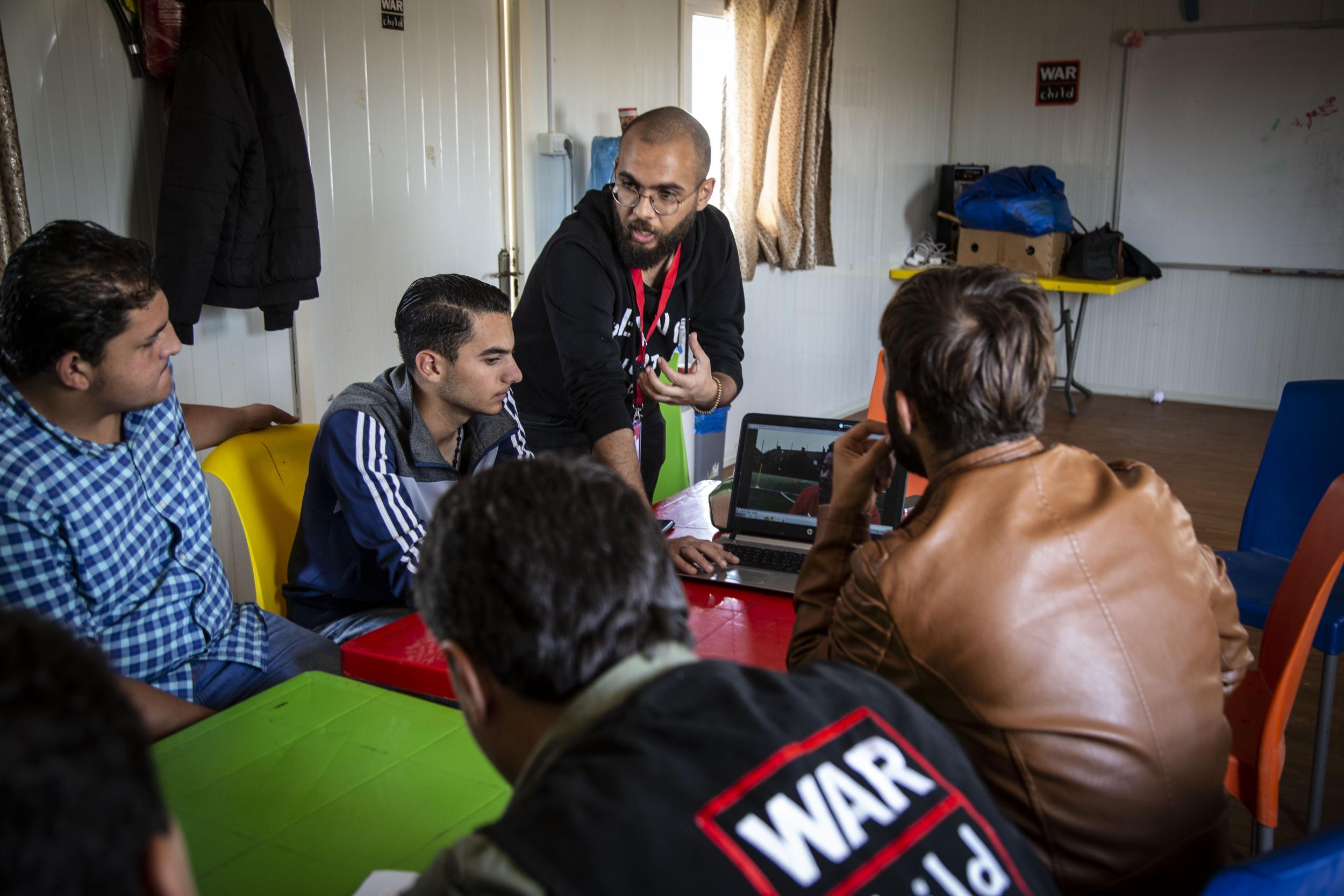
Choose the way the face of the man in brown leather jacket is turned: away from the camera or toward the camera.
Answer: away from the camera

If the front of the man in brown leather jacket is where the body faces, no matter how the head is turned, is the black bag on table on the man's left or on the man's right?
on the man's right

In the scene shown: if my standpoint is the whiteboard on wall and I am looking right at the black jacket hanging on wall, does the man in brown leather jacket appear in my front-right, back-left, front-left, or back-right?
front-left

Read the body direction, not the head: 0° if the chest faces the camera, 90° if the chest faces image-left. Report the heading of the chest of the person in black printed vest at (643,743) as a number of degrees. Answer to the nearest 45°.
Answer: approximately 135°

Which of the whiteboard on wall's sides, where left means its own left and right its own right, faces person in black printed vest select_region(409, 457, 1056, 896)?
front

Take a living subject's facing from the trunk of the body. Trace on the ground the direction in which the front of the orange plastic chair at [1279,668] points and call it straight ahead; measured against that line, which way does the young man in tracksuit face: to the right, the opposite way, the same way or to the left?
the opposite way

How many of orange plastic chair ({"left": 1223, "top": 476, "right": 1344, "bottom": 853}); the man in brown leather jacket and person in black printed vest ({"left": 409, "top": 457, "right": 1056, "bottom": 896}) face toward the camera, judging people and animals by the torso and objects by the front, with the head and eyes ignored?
0

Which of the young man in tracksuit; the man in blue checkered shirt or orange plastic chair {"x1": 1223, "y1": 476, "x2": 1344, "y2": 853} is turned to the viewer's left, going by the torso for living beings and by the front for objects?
the orange plastic chair

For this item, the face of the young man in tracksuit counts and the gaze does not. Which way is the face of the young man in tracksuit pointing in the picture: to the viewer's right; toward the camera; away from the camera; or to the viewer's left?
to the viewer's right

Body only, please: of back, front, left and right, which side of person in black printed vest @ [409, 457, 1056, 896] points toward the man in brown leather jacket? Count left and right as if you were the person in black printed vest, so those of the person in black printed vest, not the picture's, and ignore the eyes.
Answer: right

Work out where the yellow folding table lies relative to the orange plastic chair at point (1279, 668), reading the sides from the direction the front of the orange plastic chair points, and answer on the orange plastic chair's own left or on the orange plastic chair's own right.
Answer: on the orange plastic chair's own right

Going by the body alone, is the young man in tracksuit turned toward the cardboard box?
no

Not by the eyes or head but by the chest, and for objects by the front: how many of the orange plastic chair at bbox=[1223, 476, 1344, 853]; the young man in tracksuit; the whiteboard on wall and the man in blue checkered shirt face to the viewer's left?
1

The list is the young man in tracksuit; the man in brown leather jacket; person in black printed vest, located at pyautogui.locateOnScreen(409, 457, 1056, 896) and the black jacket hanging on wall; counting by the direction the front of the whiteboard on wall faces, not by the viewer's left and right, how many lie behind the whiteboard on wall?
0

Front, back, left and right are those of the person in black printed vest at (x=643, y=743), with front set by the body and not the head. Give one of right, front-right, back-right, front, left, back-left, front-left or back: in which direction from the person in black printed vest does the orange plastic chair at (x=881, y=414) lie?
front-right

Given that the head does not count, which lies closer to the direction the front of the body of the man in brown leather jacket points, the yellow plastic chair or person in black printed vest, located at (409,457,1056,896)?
the yellow plastic chair

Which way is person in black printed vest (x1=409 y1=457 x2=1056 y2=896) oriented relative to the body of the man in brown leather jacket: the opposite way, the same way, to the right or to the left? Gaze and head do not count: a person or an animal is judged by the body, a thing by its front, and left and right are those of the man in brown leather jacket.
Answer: the same way

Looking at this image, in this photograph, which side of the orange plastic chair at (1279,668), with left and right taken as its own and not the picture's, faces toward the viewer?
left

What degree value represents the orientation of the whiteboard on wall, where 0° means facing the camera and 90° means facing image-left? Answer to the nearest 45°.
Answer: approximately 0°

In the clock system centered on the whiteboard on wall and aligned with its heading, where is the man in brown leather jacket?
The man in brown leather jacket is roughly at 12 o'clock from the whiteboard on wall.
